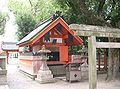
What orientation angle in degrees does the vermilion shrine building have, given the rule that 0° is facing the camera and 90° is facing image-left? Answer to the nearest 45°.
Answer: approximately 315°
